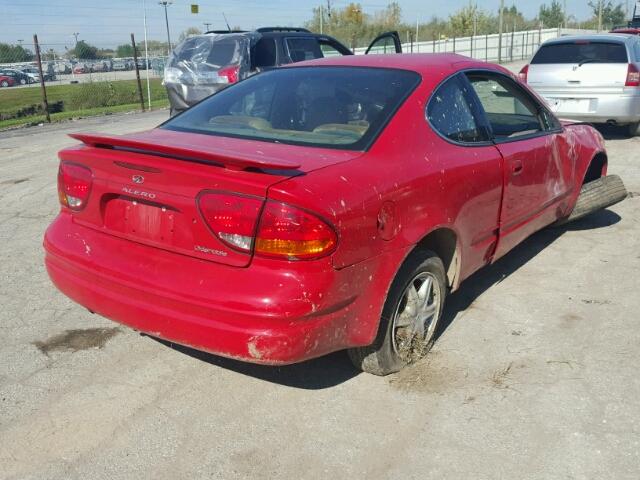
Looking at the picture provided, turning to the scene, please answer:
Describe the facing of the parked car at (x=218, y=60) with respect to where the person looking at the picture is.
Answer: facing away from the viewer and to the right of the viewer

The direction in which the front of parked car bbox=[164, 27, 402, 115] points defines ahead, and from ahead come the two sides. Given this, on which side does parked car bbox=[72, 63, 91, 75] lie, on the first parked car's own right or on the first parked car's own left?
on the first parked car's own left

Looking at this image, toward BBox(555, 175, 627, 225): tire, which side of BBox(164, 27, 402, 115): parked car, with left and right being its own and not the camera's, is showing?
right

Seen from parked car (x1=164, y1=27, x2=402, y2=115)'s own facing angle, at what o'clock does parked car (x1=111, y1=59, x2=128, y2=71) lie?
parked car (x1=111, y1=59, x2=128, y2=71) is roughly at 10 o'clock from parked car (x1=164, y1=27, x2=402, y2=115).

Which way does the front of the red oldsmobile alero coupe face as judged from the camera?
facing away from the viewer and to the right of the viewer
